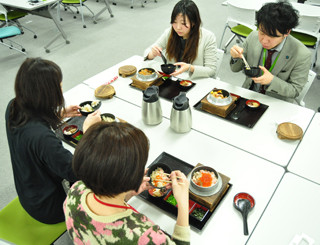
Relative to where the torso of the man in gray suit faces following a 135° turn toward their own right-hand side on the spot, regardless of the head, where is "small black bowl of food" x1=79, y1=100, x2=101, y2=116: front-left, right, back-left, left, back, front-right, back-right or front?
back-left

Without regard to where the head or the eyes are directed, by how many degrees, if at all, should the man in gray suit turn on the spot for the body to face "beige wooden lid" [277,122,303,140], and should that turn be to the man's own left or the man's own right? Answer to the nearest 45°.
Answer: approximately 45° to the man's own left

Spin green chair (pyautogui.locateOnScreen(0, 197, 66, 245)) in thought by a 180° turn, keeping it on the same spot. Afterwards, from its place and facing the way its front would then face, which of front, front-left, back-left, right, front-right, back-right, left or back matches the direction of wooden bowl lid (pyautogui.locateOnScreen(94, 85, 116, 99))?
back

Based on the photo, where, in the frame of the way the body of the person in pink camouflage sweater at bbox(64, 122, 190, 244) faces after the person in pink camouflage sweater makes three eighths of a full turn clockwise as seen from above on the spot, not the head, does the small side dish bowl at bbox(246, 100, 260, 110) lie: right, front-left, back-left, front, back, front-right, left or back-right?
back-left

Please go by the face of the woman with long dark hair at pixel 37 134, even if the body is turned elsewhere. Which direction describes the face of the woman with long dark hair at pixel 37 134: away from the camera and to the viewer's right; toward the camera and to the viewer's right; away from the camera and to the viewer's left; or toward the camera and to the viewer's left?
away from the camera and to the viewer's right

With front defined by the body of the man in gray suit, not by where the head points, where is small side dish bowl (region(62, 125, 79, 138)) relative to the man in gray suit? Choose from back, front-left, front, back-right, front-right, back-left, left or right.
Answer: front

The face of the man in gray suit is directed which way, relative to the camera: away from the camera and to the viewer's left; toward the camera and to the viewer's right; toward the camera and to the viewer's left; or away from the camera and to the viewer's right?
toward the camera and to the viewer's left

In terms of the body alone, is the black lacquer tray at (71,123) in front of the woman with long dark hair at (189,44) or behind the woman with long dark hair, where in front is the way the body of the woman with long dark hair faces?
in front

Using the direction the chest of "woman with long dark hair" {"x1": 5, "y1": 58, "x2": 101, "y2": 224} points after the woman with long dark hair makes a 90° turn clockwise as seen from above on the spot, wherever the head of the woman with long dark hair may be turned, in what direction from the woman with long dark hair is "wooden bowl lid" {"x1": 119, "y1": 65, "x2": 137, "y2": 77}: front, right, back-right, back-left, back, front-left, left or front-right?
left

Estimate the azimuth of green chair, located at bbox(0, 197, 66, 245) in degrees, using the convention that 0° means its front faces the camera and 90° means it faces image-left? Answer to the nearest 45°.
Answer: approximately 225°

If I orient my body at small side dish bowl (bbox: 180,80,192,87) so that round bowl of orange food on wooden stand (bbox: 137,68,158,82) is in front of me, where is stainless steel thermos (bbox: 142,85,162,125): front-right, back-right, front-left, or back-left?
front-left

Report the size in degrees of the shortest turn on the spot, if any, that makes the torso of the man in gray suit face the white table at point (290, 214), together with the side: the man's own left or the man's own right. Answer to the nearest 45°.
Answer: approximately 45° to the man's own left

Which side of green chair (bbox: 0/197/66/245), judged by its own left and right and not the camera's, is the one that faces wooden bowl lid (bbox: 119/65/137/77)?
front

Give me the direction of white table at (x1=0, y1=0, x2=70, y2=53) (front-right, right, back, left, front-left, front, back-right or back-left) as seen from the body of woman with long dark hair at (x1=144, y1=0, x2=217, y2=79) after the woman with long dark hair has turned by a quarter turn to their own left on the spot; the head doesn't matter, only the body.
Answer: back

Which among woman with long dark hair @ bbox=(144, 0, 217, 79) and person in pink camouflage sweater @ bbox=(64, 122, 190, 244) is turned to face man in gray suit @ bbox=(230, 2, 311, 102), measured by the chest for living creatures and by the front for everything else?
the person in pink camouflage sweater
